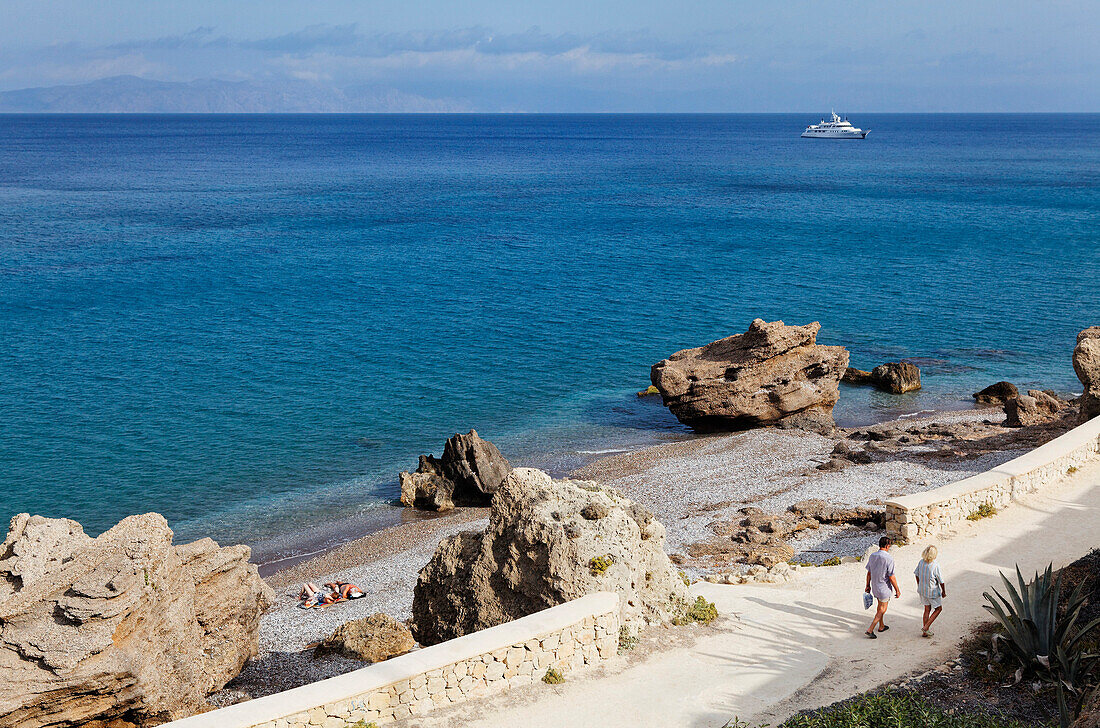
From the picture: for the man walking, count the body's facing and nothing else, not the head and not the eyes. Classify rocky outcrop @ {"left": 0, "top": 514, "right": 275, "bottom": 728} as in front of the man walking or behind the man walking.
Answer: behind

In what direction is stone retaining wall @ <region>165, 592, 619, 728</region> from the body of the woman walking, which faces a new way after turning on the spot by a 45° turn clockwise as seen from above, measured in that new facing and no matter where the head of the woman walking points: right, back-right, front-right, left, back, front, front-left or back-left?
back-right

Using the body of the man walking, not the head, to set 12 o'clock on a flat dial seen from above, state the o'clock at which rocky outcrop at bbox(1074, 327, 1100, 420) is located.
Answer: The rocky outcrop is roughly at 11 o'clock from the man walking.

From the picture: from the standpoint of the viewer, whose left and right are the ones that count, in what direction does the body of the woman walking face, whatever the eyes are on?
facing away from the viewer and to the right of the viewer

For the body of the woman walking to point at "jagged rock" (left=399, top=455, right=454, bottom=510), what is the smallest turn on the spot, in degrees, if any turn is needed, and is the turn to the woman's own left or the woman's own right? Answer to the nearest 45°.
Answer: approximately 90° to the woman's own left

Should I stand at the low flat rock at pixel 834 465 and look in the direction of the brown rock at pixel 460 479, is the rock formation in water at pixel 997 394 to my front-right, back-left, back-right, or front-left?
back-right

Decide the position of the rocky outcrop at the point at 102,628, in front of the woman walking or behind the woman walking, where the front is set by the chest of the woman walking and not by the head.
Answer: behind

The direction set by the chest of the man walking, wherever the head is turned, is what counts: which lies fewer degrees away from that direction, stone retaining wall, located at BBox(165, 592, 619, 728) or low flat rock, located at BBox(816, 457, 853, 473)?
the low flat rock

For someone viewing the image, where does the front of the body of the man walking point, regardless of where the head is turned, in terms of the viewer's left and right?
facing away from the viewer and to the right of the viewer
